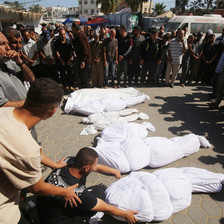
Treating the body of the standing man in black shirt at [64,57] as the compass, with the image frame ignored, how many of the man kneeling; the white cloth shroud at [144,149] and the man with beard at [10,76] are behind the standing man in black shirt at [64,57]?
0

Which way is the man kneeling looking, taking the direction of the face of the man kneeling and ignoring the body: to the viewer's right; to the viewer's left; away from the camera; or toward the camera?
to the viewer's right

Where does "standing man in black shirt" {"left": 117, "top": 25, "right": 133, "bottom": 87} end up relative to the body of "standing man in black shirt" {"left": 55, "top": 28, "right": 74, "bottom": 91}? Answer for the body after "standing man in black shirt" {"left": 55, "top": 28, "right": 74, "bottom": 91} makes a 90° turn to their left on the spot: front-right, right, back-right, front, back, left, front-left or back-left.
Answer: front

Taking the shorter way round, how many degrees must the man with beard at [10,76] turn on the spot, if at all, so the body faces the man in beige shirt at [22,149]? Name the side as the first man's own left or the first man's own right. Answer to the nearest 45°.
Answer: approximately 45° to the first man's own right

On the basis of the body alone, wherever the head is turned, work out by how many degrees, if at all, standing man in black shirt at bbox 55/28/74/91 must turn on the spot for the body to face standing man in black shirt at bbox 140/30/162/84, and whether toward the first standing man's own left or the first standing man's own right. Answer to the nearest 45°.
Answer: approximately 90° to the first standing man's own left

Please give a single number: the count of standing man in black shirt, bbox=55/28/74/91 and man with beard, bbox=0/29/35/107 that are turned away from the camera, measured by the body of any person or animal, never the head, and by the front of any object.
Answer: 0

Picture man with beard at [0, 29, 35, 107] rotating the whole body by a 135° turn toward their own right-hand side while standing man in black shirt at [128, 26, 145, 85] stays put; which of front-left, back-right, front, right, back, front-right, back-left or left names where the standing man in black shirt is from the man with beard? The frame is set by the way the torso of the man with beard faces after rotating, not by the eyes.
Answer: back-right

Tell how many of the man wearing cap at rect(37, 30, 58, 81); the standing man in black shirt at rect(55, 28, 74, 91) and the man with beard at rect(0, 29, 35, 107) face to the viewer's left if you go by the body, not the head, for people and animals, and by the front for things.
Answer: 0

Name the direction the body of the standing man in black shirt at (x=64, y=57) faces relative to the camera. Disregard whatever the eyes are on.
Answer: toward the camera

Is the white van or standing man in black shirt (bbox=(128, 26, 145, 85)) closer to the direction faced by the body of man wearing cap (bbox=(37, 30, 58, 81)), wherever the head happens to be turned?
the standing man in black shirt

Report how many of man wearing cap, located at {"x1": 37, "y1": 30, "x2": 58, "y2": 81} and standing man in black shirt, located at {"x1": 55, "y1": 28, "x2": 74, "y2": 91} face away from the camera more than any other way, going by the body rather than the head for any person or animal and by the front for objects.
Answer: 0

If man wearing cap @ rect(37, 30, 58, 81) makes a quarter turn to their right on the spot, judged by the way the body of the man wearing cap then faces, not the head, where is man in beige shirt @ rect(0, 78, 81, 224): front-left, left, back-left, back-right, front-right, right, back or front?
front-left

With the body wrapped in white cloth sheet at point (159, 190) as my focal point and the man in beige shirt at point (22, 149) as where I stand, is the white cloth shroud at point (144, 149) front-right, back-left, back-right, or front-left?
front-left

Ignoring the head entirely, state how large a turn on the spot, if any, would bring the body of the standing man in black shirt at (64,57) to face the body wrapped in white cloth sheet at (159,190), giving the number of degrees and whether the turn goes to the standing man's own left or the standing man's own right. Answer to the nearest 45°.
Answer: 0° — they already face it
